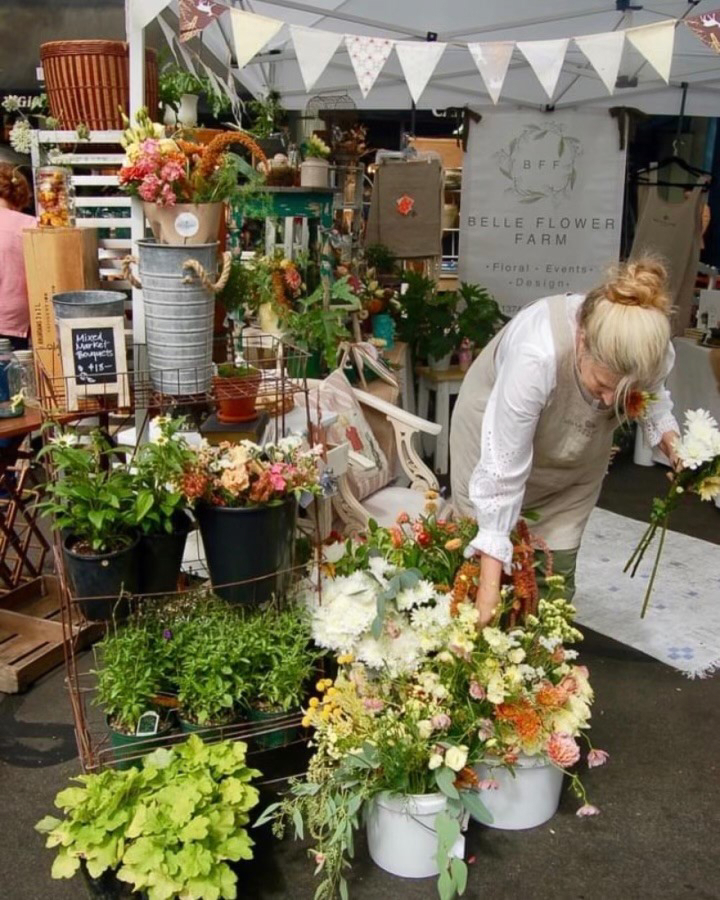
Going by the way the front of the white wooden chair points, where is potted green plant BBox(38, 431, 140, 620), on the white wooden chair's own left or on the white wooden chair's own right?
on the white wooden chair's own right

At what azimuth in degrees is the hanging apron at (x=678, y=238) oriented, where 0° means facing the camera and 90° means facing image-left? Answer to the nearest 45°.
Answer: approximately 0°

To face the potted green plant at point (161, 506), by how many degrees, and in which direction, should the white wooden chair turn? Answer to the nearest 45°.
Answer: approximately 90° to its right

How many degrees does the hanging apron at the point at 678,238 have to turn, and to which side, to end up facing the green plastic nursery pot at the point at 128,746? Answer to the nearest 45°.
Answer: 0° — it already faces it

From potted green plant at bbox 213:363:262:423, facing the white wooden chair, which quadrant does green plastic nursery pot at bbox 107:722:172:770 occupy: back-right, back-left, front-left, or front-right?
back-right
